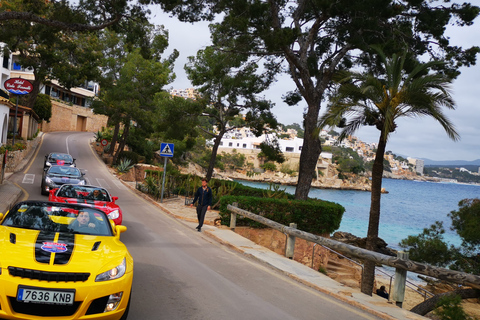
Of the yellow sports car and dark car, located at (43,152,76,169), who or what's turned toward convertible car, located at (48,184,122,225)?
the dark car

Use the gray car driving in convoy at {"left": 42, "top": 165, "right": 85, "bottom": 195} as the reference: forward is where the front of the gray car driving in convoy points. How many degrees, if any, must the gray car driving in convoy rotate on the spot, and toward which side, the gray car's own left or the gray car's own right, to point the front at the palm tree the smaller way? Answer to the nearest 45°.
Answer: approximately 45° to the gray car's own left

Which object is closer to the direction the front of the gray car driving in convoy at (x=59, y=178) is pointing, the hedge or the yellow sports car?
the yellow sports car

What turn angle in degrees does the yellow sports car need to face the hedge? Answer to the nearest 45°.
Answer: approximately 135° to its left

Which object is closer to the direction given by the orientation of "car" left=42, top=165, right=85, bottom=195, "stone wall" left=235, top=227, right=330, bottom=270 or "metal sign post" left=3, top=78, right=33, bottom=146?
the stone wall

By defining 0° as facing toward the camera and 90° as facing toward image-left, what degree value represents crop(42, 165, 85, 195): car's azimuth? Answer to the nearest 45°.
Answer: approximately 0°

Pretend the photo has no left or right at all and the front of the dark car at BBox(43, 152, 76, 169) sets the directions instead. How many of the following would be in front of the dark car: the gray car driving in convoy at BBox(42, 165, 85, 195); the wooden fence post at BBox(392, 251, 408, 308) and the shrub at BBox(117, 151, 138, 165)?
2

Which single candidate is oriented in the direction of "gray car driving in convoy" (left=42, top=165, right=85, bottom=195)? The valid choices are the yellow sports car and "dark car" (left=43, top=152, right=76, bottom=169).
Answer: the dark car

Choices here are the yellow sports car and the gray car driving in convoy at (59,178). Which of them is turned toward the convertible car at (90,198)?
the gray car driving in convoy

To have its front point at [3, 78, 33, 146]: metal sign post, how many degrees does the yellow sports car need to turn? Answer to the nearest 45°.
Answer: approximately 180°

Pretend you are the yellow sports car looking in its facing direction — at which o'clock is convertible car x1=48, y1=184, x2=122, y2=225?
The convertible car is roughly at 6 o'clock from the yellow sports car.

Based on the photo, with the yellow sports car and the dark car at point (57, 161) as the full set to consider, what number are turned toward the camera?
2
